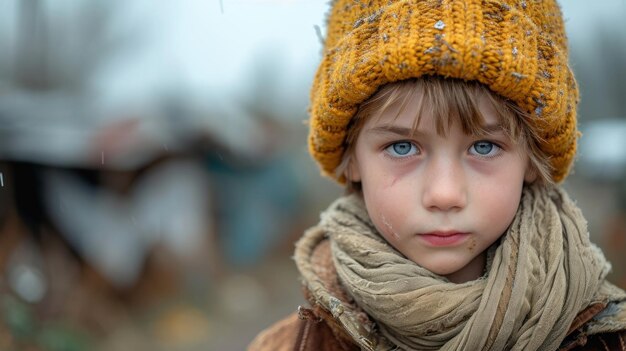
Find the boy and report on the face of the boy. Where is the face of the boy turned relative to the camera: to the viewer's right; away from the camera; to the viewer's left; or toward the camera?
toward the camera

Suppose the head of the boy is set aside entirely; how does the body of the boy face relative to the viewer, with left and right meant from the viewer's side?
facing the viewer
